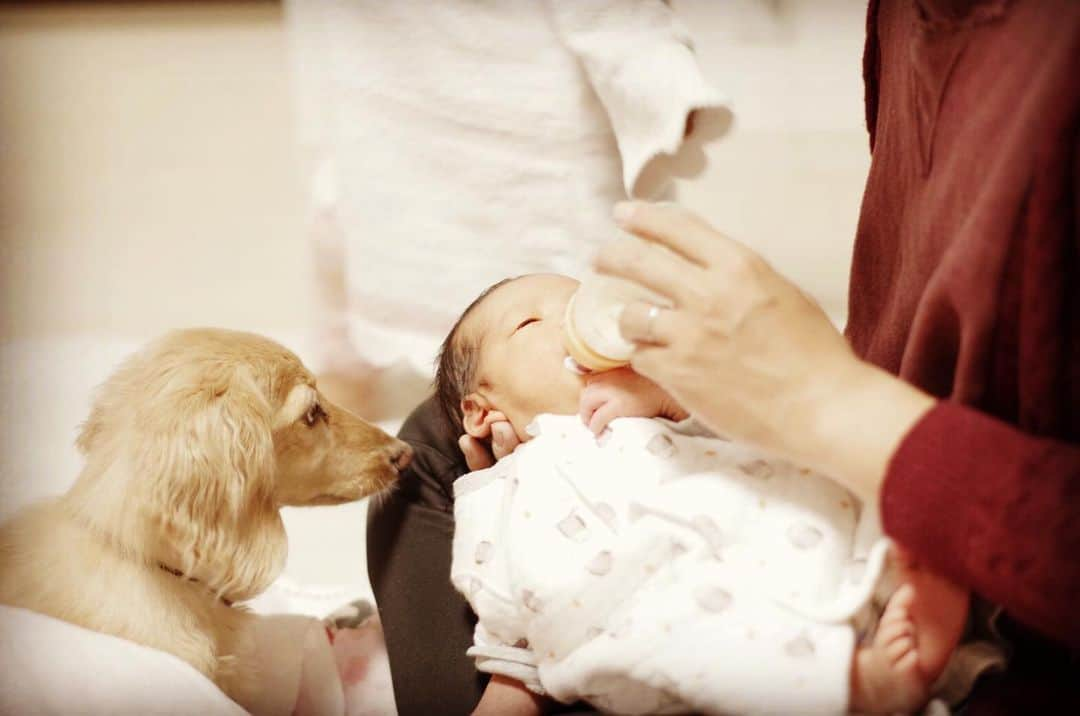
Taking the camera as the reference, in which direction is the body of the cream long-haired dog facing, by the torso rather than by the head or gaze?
to the viewer's right
